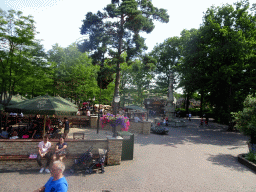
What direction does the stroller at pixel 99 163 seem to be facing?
to the viewer's left

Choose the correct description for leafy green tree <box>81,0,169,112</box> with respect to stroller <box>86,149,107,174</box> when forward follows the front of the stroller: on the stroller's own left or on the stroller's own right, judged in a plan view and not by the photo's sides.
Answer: on the stroller's own right

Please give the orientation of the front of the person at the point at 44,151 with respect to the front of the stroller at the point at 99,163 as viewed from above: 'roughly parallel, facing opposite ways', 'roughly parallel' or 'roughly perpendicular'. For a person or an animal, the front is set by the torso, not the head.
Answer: roughly perpendicular

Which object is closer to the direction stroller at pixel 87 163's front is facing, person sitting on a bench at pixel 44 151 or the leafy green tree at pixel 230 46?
the person sitting on a bench

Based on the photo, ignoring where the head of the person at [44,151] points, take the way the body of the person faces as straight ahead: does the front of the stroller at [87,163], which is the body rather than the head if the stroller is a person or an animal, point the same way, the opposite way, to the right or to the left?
to the right

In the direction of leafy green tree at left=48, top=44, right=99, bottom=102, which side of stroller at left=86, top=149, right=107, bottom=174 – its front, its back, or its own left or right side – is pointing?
right

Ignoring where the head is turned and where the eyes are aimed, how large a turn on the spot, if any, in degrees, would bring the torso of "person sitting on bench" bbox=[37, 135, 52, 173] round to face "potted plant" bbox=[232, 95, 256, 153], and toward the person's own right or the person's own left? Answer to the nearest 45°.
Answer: approximately 90° to the person's own left

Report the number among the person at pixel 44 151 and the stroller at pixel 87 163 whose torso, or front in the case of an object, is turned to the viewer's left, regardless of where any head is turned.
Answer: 1

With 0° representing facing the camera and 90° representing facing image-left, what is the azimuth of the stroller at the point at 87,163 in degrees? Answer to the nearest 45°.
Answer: approximately 90°

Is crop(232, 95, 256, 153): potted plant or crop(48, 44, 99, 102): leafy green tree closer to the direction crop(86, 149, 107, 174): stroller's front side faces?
the leafy green tree

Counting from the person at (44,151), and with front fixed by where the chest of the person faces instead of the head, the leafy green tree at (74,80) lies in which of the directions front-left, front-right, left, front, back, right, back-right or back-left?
back

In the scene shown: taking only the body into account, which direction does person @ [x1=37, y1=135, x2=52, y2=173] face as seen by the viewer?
toward the camera

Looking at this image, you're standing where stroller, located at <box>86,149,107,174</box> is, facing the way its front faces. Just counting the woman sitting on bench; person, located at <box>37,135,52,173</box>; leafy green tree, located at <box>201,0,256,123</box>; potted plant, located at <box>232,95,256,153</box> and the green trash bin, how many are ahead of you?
2

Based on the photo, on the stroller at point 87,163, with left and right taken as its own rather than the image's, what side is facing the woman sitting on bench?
front
